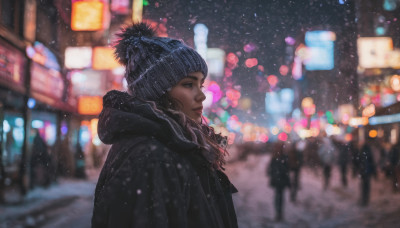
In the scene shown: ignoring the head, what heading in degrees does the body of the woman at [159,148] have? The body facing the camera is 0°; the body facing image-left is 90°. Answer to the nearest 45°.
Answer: approximately 270°

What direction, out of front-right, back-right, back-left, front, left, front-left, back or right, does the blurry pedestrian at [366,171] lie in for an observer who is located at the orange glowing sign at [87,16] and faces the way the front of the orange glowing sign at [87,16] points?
front-left

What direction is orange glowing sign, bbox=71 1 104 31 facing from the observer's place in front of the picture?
facing the viewer

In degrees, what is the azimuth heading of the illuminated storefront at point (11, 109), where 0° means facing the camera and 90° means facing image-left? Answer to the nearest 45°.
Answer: approximately 315°

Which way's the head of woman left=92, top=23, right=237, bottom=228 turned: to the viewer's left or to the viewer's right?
to the viewer's right
